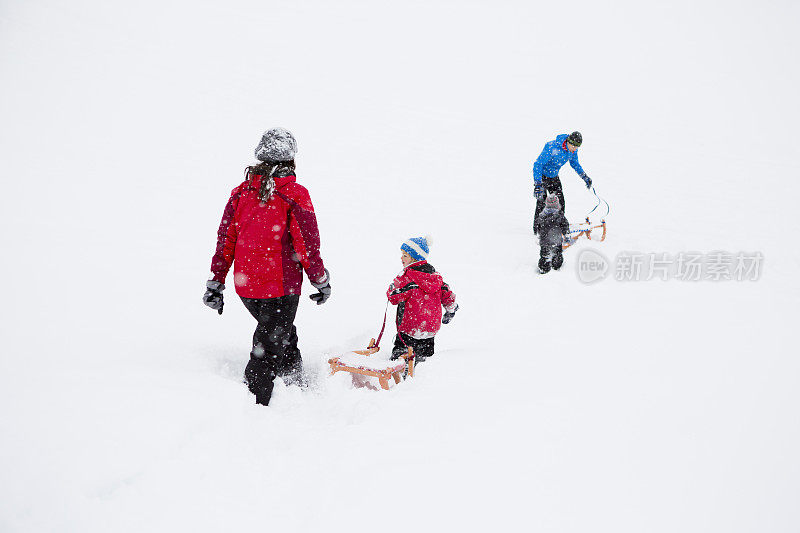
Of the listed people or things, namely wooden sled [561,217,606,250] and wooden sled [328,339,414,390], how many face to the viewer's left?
0

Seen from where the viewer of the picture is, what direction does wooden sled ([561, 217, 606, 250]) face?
facing away from the viewer and to the right of the viewer

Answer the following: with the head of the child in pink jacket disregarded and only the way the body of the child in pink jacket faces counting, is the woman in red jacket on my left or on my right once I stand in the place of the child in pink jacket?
on my left

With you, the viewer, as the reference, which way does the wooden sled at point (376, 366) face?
facing away from the viewer and to the right of the viewer

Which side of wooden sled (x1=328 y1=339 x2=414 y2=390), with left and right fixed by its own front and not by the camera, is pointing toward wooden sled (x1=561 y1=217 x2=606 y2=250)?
front

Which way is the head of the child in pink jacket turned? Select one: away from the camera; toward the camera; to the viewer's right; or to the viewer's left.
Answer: to the viewer's left

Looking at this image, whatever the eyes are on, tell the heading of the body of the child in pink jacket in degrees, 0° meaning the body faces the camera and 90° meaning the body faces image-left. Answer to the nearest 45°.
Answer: approximately 135°

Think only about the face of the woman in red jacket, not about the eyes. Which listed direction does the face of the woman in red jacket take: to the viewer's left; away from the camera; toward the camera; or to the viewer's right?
away from the camera

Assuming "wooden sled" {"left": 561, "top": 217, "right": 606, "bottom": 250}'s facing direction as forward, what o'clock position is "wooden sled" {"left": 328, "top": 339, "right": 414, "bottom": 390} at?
"wooden sled" {"left": 328, "top": 339, "right": 414, "bottom": 390} is roughly at 5 o'clock from "wooden sled" {"left": 561, "top": 217, "right": 606, "bottom": 250}.

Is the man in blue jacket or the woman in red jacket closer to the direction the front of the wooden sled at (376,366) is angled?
the man in blue jacket
